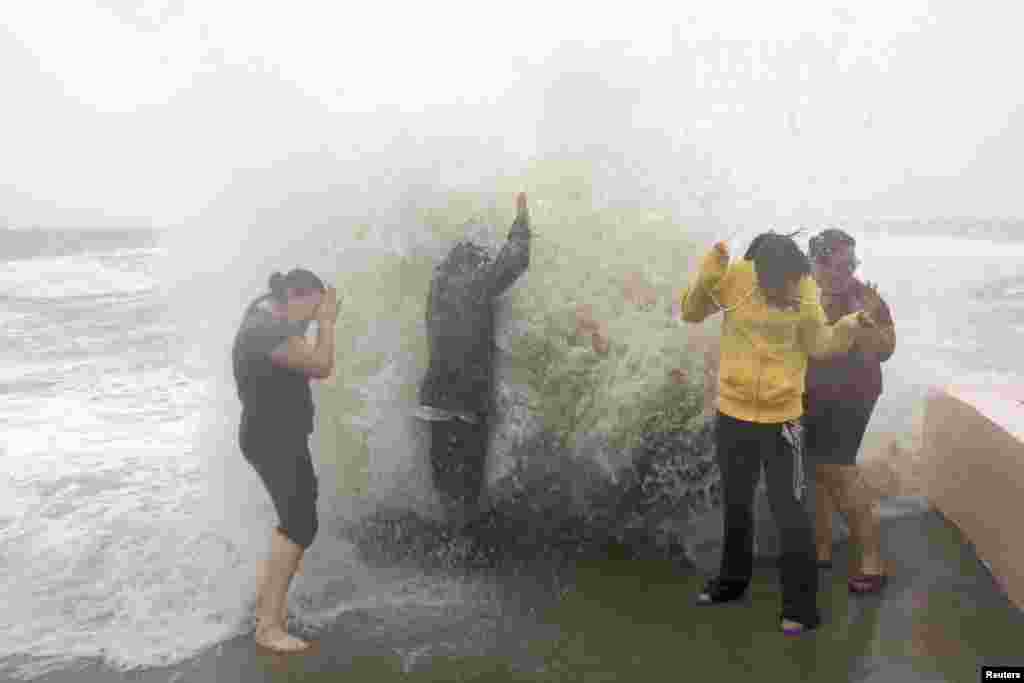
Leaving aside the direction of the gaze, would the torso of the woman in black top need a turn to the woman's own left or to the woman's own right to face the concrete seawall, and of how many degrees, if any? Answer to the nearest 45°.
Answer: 0° — they already face it

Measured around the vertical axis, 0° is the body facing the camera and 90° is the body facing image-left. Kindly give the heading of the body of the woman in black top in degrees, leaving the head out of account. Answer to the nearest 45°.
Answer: approximately 270°

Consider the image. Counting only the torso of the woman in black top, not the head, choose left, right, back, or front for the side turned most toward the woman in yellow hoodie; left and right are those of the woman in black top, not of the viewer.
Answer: front

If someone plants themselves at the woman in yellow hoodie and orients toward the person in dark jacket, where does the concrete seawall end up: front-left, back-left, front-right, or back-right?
back-right

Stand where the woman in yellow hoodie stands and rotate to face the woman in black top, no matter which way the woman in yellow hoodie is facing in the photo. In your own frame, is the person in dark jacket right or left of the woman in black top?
right

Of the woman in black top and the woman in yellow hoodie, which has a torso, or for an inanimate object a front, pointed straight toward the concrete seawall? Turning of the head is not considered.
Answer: the woman in black top
